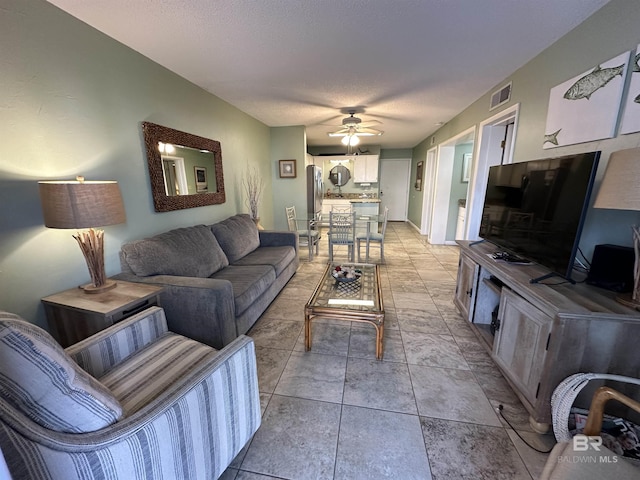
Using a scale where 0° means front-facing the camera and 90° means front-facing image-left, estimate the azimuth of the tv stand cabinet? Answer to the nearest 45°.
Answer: approximately 45°

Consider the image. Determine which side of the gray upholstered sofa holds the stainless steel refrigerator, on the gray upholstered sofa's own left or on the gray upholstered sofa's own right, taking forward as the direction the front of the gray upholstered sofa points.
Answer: on the gray upholstered sofa's own left

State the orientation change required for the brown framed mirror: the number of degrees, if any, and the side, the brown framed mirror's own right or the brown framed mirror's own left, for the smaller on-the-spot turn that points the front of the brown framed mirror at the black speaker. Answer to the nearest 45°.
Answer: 0° — it already faces it

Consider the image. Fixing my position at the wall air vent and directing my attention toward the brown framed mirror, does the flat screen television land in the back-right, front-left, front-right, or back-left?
front-left

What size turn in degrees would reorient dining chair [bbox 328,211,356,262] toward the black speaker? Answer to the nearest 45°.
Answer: approximately 135° to its right

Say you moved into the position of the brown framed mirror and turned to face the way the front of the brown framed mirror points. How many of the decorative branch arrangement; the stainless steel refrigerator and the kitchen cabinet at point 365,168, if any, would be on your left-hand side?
3

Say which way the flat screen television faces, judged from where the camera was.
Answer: facing the viewer and to the left of the viewer

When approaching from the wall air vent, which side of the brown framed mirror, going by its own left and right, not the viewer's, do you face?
front

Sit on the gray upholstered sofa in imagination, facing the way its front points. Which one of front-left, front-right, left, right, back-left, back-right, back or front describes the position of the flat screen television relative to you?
front

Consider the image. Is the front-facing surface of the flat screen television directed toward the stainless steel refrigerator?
no

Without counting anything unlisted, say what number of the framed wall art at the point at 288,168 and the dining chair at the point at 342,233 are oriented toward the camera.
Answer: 1

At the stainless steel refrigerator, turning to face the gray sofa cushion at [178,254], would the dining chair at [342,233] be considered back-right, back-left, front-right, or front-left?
front-left

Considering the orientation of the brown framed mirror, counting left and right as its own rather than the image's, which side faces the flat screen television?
front

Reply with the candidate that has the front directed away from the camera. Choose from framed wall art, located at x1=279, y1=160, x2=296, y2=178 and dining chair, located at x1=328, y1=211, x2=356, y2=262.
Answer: the dining chair

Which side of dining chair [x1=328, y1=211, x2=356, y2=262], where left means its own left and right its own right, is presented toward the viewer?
back

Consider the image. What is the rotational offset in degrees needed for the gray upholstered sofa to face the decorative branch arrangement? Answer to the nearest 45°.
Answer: approximately 135° to its left

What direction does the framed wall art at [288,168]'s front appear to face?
toward the camera

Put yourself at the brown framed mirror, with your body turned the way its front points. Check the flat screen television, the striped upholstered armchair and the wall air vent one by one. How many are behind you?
0

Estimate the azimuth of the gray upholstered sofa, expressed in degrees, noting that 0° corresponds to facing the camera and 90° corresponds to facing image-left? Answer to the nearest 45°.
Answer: approximately 315°
